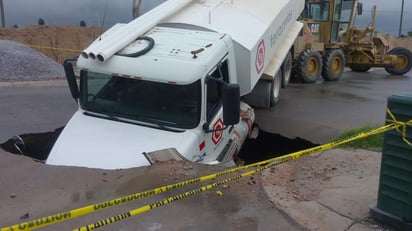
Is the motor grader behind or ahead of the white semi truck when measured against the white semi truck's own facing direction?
behind

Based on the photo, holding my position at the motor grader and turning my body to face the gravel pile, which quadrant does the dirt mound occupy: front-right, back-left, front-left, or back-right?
front-right

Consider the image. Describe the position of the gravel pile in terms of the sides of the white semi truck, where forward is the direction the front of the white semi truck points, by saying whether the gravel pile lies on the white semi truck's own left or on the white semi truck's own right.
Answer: on the white semi truck's own right

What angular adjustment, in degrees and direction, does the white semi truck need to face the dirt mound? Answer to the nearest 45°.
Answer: approximately 135° to its right

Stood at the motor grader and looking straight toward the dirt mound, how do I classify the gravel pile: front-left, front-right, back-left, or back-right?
front-left

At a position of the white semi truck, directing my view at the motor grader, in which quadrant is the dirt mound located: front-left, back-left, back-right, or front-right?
front-left

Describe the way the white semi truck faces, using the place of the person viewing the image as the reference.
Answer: facing the viewer and to the left of the viewer
